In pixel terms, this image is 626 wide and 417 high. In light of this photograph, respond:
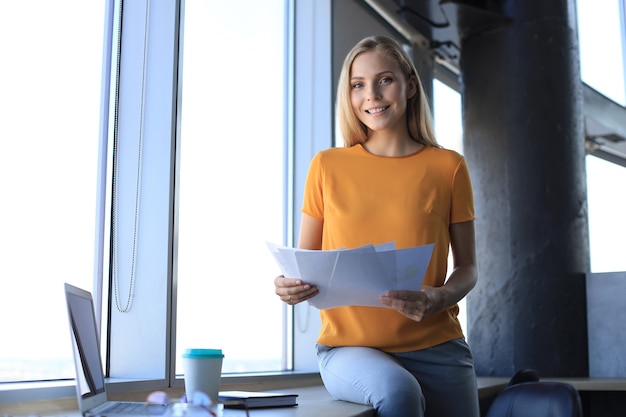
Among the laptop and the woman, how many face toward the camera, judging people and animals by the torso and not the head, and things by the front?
1

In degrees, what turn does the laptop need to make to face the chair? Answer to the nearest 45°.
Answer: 0° — it already faces it

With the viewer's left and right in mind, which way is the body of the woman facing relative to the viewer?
facing the viewer

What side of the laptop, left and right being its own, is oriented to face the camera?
right

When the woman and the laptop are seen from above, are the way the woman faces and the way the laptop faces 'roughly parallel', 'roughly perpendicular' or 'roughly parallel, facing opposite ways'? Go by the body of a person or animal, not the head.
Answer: roughly perpendicular

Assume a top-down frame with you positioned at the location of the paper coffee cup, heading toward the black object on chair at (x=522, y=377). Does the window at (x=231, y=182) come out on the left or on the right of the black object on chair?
left

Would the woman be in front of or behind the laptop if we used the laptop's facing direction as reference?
in front
